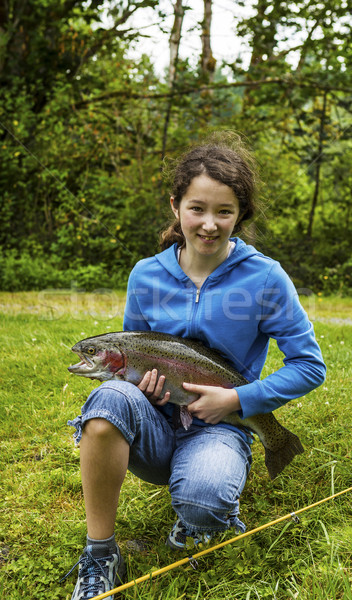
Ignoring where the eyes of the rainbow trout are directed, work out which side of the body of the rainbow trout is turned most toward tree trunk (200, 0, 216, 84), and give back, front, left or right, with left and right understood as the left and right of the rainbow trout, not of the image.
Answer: right

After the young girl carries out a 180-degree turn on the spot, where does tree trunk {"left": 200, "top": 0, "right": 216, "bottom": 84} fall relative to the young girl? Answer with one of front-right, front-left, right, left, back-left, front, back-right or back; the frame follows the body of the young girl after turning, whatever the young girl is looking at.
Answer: front

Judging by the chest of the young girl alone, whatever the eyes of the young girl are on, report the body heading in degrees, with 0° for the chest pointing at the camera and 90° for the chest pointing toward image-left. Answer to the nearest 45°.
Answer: approximately 0°

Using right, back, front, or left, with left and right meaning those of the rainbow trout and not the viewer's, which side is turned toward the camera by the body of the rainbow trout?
left
